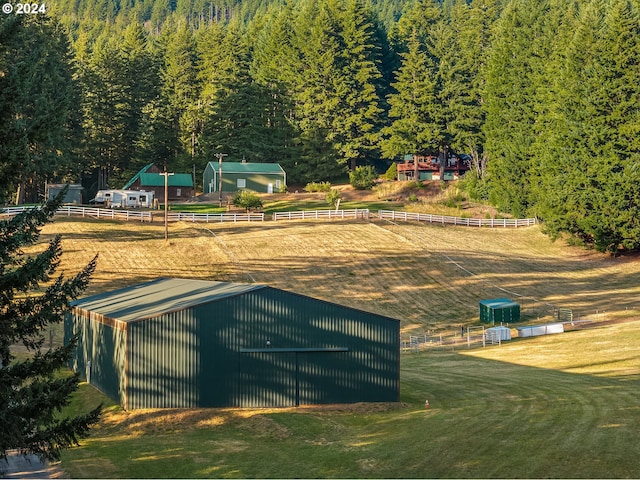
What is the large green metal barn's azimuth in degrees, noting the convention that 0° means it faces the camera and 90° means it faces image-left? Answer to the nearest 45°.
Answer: approximately 0°
